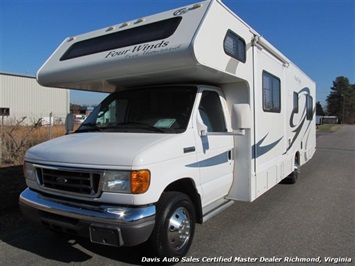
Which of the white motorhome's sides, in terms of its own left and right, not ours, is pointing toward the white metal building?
right

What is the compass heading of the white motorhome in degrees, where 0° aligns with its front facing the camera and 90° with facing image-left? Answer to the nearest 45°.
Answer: approximately 45°
